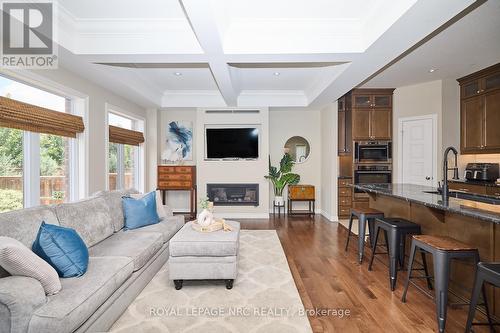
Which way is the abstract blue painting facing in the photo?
toward the camera

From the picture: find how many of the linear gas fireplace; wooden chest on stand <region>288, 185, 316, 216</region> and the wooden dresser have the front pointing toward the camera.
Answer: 3

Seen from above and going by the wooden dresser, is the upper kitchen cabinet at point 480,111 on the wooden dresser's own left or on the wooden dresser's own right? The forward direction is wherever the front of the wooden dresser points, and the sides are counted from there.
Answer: on the wooden dresser's own left

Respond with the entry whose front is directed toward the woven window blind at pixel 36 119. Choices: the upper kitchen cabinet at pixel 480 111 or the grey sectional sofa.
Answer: the upper kitchen cabinet

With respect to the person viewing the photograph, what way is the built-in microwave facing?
facing the viewer

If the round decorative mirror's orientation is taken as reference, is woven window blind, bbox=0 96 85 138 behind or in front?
in front

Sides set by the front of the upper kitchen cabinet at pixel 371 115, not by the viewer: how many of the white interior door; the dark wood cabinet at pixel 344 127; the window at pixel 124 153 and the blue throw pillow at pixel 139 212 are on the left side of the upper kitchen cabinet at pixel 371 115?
1

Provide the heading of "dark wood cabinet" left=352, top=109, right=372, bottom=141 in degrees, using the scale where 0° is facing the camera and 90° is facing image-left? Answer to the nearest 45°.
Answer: approximately 0°

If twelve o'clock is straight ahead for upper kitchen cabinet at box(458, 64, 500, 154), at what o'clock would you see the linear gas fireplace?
The linear gas fireplace is roughly at 1 o'clock from the upper kitchen cabinet.

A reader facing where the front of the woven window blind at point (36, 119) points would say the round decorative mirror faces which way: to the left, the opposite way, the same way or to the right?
to the right

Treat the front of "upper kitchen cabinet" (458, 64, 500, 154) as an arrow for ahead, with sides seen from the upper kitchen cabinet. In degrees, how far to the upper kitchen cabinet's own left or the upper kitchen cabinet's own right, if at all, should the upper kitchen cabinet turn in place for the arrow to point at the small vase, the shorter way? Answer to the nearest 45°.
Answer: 0° — it already faces it

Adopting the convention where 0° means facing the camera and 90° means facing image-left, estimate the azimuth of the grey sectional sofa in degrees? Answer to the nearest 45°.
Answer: approximately 315°

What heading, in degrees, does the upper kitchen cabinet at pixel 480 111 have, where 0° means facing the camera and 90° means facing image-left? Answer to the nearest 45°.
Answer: approximately 45°

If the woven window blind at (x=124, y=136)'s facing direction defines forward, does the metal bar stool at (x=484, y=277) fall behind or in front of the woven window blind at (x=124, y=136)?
in front

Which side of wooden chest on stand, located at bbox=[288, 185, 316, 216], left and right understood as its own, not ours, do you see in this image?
front

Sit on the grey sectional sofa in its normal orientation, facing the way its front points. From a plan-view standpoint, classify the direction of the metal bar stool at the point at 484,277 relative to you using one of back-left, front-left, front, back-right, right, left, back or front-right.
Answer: front

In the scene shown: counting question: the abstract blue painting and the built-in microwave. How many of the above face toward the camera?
2

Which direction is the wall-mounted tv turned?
toward the camera

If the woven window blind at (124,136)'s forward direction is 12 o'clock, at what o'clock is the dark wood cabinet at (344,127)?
The dark wood cabinet is roughly at 11 o'clock from the woven window blind.

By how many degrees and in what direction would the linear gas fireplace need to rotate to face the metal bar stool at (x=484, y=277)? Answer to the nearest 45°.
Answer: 0° — it already faces it

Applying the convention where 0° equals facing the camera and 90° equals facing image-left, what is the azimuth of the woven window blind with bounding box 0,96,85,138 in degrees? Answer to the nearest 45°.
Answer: approximately 315°

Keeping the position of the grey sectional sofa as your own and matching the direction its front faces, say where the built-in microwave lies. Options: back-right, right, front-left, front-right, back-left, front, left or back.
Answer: front-left
